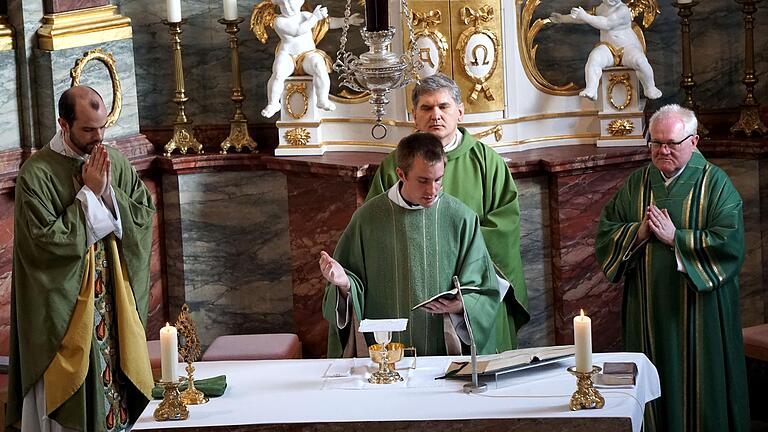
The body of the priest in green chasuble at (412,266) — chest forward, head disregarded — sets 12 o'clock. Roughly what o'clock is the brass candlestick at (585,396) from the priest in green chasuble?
The brass candlestick is roughly at 11 o'clock from the priest in green chasuble.

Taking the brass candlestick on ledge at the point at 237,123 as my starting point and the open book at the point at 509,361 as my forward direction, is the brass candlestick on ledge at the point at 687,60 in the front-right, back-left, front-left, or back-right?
front-left

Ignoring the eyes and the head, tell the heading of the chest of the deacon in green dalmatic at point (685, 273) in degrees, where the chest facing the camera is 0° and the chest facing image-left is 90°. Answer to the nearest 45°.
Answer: approximately 45°

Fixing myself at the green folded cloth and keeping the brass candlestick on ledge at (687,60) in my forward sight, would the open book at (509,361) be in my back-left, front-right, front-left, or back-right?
front-right

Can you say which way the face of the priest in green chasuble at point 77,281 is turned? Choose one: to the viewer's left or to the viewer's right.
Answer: to the viewer's right

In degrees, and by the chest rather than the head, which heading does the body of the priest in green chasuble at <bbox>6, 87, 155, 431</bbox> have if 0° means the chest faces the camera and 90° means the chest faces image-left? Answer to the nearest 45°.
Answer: approximately 315°

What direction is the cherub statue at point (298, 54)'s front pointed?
toward the camera

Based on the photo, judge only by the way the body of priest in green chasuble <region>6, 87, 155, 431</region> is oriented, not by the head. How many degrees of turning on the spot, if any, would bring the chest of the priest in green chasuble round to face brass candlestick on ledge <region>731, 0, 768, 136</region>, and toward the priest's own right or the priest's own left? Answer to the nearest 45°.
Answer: approximately 45° to the priest's own left

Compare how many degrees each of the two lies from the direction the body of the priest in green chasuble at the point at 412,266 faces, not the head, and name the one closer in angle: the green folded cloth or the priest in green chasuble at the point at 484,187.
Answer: the green folded cloth

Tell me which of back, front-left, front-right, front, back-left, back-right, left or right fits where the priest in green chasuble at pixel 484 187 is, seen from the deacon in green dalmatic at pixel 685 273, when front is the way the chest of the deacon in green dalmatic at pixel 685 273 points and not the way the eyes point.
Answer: front-right
